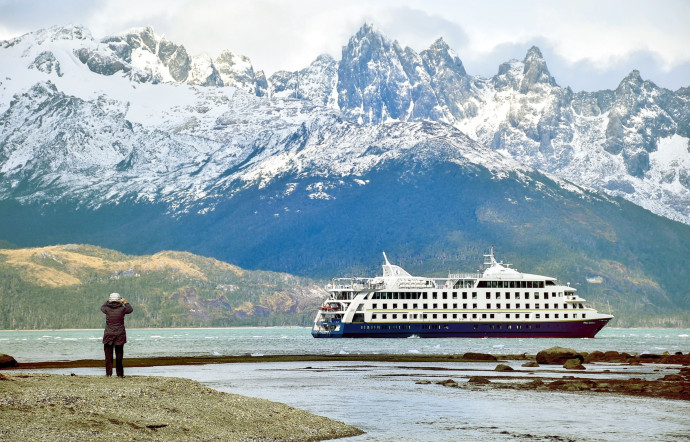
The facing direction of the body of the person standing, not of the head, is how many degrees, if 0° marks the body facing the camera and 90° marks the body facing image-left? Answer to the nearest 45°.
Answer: approximately 180°
